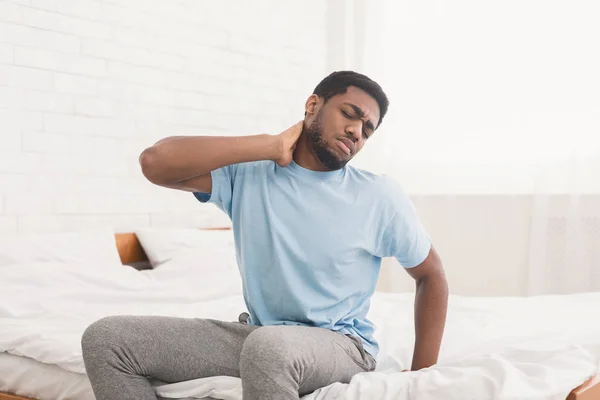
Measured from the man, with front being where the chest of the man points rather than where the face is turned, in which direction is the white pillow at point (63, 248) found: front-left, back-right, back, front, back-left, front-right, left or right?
right

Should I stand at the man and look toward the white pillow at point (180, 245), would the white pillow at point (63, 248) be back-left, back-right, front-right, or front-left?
front-left

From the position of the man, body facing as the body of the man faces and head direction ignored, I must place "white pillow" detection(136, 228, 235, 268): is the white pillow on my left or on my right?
on my right
